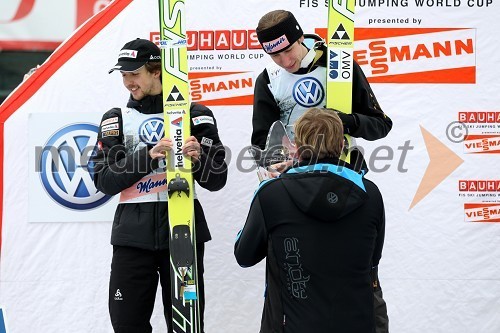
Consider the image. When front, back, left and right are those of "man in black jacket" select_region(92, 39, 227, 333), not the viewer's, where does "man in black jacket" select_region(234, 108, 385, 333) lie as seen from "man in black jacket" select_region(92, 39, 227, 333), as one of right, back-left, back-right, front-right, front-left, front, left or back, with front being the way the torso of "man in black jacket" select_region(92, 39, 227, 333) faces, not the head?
front-left

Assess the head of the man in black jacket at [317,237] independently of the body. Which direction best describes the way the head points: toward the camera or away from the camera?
away from the camera

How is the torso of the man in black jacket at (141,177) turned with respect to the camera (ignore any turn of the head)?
toward the camera
